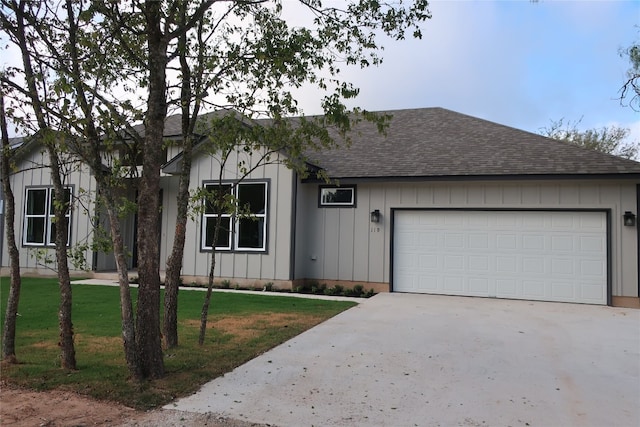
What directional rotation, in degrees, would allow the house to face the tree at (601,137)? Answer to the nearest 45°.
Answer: approximately 135° to its left

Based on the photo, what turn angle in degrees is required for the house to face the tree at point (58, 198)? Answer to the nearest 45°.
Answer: approximately 45° to its right

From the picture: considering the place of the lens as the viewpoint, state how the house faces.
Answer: facing the viewer
